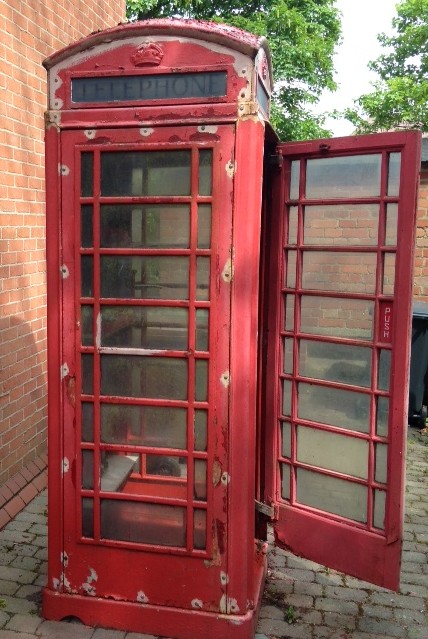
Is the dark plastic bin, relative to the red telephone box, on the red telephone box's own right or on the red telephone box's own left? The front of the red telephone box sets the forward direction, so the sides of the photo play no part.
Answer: on the red telephone box's own left

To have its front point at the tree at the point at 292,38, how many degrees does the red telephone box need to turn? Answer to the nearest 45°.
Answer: approximately 90° to its left

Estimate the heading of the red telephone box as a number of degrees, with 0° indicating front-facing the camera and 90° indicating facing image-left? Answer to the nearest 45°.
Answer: approximately 270°
